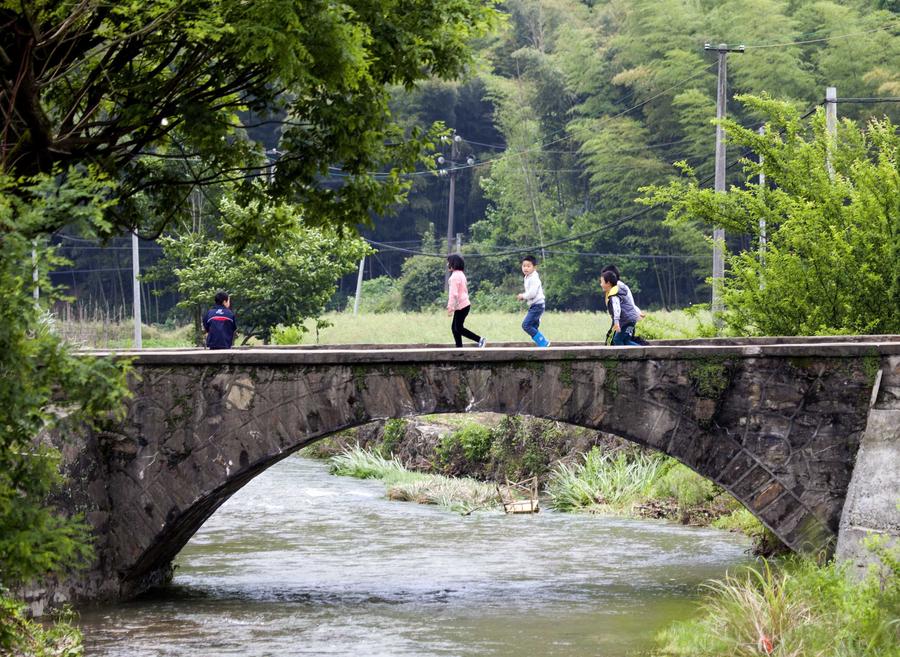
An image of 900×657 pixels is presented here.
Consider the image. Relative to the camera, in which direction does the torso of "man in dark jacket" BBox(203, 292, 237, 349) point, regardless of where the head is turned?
away from the camera

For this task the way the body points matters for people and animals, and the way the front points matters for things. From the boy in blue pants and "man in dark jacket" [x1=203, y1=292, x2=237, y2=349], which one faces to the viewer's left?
the boy in blue pants

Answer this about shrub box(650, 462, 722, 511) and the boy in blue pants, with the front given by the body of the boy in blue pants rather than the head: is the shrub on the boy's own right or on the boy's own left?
on the boy's own right

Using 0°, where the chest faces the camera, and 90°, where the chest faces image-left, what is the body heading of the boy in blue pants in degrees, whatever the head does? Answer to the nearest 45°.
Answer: approximately 90°
